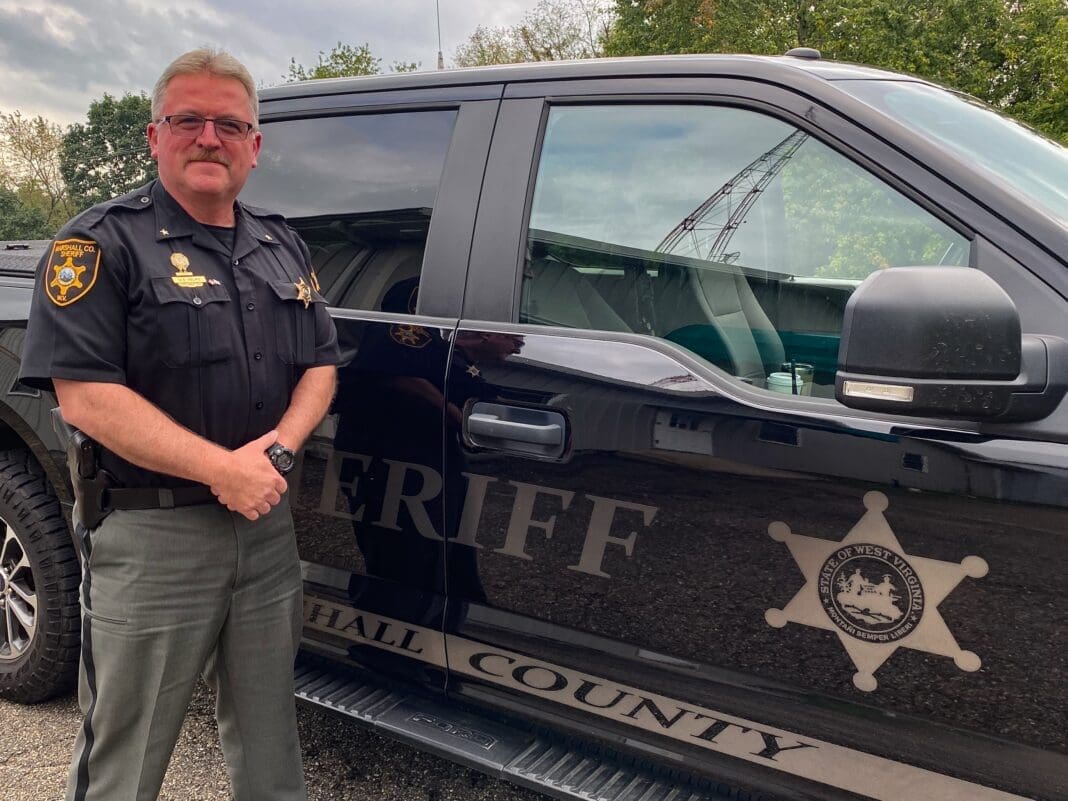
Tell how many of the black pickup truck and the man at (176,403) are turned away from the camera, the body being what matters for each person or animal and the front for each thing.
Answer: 0

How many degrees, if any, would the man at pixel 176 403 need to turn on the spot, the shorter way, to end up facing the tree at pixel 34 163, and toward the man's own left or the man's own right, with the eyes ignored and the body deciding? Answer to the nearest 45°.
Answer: approximately 135° to the man's own left

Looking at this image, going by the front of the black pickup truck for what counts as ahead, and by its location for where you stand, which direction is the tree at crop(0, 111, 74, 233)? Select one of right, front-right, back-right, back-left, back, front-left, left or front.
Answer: back

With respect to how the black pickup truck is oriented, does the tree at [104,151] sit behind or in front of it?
behind

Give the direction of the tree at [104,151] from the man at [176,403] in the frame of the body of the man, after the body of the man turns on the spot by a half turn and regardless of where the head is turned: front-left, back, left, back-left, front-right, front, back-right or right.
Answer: front-right

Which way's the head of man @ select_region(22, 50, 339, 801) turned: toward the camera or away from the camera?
toward the camera

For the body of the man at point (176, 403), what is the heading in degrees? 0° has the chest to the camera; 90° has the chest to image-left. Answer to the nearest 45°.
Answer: approximately 315°
